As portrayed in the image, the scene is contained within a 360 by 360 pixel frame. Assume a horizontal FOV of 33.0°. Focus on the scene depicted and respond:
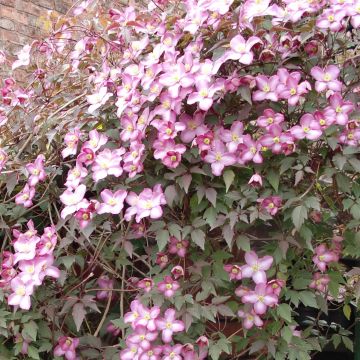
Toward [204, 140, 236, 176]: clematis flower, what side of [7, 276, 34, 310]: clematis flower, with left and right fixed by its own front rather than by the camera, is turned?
left

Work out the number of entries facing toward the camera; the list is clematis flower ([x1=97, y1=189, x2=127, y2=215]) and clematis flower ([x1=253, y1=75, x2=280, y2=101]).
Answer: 2

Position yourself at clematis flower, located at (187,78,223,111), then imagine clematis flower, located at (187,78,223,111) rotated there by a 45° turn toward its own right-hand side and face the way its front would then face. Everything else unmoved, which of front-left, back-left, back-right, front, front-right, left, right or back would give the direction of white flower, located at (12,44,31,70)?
right
